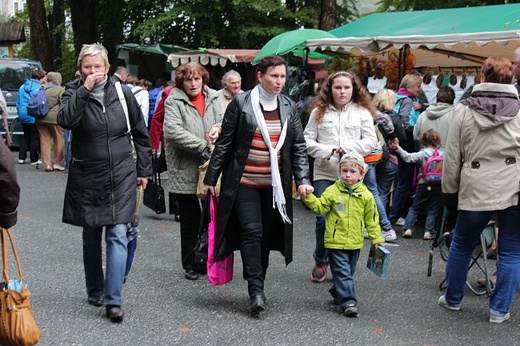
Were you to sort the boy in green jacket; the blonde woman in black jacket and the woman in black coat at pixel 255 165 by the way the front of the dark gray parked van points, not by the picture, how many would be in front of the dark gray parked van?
3

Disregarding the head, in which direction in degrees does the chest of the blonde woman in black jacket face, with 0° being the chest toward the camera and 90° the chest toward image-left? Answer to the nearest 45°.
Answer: approximately 0°

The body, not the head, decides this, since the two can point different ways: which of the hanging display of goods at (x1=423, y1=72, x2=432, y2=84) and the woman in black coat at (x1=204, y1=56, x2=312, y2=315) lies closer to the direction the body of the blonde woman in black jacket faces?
the woman in black coat

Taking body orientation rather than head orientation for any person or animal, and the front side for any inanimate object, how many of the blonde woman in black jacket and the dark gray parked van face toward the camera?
2

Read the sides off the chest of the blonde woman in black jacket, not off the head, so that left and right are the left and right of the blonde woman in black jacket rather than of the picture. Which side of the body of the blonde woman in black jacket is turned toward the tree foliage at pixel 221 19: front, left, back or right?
back

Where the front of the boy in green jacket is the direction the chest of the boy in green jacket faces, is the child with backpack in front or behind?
behind

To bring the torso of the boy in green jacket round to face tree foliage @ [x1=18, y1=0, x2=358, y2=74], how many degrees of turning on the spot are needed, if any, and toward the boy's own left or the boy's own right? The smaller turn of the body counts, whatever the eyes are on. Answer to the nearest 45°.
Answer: approximately 180°
